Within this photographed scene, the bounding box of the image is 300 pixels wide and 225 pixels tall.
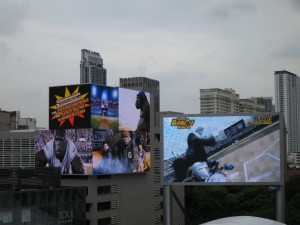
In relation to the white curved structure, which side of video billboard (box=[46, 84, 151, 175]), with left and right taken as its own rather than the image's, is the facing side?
front

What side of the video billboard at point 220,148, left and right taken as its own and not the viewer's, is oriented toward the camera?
front

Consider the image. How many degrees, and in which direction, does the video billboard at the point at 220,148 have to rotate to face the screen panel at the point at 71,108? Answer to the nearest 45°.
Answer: approximately 135° to its right

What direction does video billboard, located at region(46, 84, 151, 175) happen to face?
toward the camera

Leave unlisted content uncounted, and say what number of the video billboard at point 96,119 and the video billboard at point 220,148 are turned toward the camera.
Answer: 2

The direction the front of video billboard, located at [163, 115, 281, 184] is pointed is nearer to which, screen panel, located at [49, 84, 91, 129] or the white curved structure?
the white curved structure

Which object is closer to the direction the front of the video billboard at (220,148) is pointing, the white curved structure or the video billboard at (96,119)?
the white curved structure

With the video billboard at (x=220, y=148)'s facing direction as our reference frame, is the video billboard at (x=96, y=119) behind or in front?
behind

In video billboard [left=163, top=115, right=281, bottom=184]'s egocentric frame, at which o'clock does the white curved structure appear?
The white curved structure is roughly at 12 o'clock from the video billboard.
